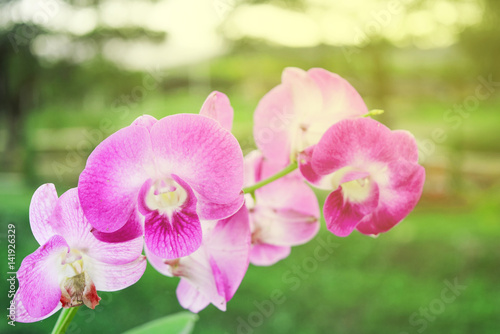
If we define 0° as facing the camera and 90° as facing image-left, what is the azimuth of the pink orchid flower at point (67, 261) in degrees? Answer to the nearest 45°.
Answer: approximately 0°
